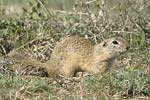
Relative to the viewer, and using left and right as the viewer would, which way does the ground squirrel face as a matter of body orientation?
facing to the right of the viewer
